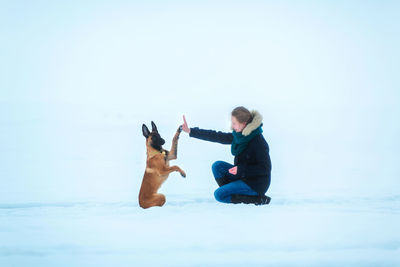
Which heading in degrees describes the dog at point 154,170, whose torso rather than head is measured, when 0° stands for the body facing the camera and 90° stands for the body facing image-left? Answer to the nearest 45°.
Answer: approximately 270°

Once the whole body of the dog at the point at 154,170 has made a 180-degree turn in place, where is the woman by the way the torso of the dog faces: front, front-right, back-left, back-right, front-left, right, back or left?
back

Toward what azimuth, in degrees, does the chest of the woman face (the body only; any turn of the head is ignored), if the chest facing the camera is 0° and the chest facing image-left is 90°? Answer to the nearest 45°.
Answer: approximately 90°
